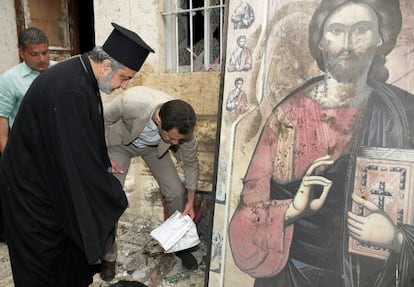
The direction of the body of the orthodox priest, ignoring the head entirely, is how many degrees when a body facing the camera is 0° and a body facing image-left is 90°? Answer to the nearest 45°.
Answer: approximately 270°
